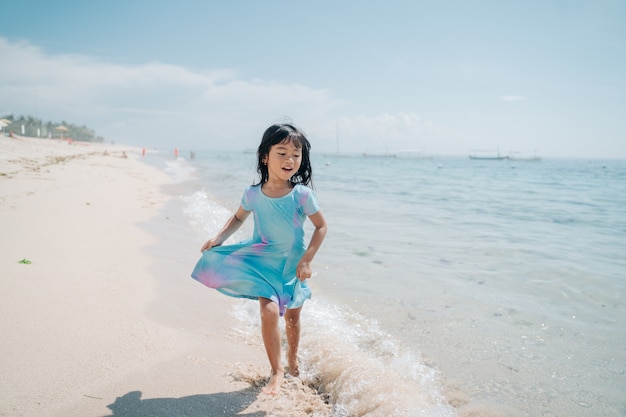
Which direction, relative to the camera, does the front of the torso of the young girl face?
toward the camera
